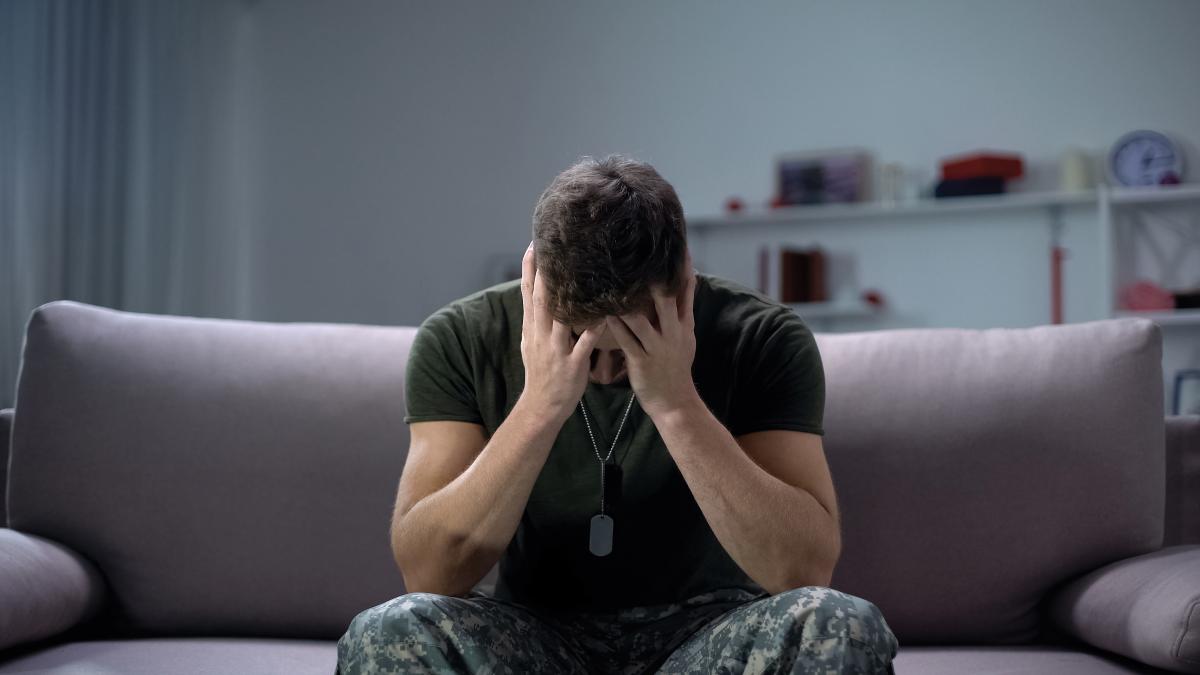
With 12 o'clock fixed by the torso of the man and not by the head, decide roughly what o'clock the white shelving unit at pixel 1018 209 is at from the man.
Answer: The white shelving unit is roughly at 7 o'clock from the man.

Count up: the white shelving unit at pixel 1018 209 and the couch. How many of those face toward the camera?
2

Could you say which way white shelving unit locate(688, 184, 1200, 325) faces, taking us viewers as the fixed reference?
facing the viewer

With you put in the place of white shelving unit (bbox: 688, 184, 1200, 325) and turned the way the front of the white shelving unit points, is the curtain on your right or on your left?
on your right

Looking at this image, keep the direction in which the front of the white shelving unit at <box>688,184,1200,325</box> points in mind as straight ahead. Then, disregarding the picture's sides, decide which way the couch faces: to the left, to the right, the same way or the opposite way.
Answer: the same way

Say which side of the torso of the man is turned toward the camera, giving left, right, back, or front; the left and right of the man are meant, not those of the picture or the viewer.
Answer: front

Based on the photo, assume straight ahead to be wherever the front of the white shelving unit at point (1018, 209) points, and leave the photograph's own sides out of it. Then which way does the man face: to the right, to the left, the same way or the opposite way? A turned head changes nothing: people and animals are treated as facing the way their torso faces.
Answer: the same way

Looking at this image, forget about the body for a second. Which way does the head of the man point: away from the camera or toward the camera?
toward the camera

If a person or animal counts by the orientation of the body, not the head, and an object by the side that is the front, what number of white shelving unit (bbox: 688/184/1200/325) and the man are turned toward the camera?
2

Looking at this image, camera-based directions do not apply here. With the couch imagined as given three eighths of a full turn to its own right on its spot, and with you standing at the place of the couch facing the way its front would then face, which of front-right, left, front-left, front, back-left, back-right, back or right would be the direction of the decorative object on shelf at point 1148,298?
right

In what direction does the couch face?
toward the camera

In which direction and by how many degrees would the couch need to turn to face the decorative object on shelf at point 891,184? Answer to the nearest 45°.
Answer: approximately 135° to its left
